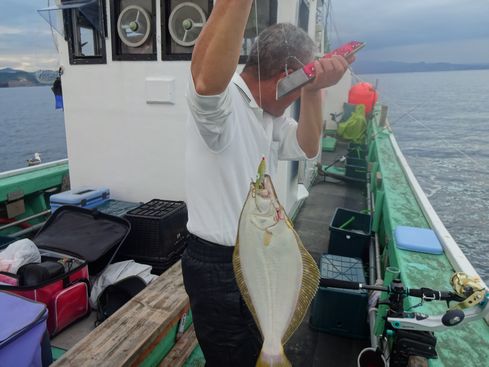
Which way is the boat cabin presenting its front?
toward the camera

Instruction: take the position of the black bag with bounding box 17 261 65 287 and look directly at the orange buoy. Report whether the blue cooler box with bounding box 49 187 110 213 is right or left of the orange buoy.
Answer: left

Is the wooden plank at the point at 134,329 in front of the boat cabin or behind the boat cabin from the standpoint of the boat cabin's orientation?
in front

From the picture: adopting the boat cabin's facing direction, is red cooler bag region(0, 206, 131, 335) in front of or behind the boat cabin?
in front

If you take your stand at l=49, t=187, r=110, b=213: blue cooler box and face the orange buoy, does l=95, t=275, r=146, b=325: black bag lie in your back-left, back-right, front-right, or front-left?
back-right

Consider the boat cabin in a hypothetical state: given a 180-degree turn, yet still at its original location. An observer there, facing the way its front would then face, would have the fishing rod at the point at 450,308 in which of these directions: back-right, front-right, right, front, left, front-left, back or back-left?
back-right

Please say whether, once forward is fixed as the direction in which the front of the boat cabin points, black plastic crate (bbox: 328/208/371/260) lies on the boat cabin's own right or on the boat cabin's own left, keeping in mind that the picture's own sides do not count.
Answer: on the boat cabin's own left

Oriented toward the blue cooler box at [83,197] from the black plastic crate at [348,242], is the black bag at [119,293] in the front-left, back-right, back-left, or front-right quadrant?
front-left

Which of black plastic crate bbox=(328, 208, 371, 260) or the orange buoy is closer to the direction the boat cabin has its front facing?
the black plastic crate
